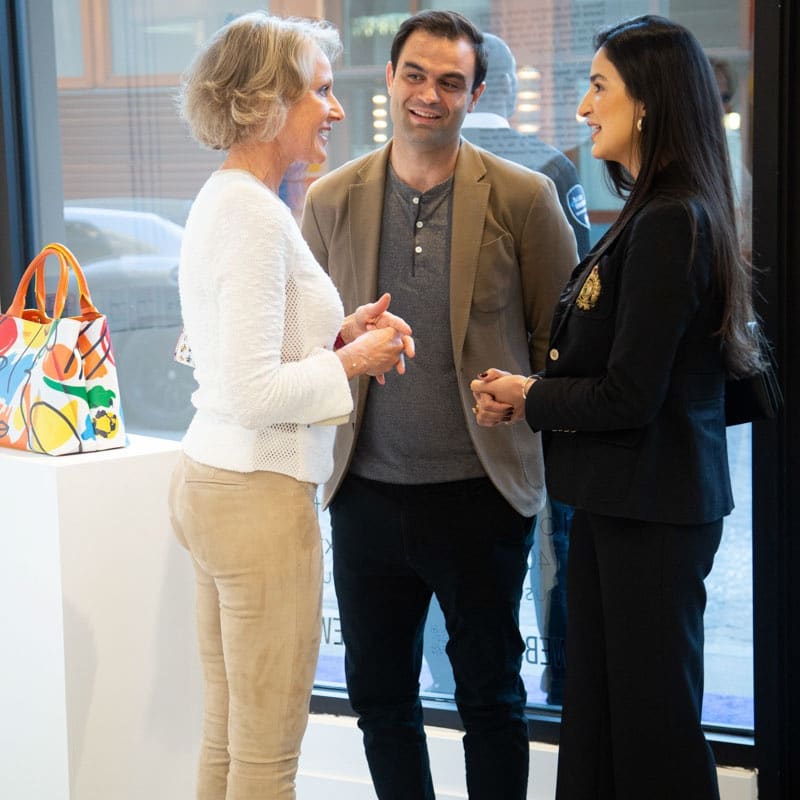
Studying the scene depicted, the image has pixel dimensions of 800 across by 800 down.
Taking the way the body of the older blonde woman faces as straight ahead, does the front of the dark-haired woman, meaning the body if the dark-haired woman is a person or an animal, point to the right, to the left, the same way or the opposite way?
the opposite way

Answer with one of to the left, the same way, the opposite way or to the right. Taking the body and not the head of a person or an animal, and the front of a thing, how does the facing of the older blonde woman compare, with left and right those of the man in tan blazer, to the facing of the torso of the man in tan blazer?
to the left

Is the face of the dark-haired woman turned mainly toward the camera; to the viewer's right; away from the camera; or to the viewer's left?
to the viewer's left

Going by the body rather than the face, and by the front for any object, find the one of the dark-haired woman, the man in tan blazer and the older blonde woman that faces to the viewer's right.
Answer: the older blonde woman

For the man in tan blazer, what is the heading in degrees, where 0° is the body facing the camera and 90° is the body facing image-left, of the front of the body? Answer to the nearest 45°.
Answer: approximately 0°

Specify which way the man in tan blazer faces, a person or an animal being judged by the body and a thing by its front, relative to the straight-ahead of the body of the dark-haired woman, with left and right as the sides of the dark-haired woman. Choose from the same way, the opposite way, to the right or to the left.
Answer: to the left

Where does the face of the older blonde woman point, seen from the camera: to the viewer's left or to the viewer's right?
to the viewer's right

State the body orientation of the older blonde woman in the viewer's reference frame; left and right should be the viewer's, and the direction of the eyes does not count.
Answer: facing to the right of the viewer

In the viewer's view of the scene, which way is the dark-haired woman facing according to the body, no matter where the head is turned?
to the viewer's left

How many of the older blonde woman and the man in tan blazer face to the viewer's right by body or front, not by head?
1
